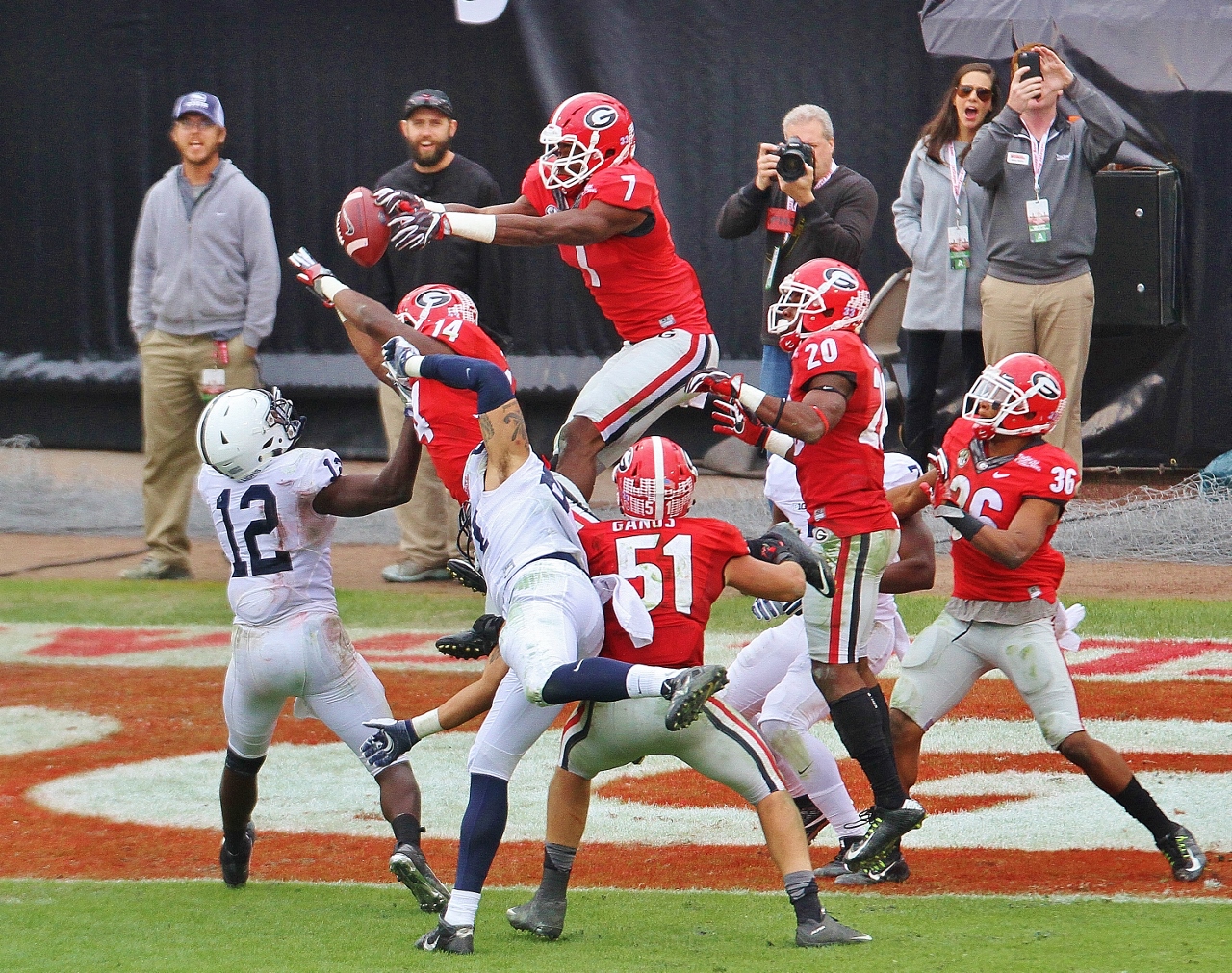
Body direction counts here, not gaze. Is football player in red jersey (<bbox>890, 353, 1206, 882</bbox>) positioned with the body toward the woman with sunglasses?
no

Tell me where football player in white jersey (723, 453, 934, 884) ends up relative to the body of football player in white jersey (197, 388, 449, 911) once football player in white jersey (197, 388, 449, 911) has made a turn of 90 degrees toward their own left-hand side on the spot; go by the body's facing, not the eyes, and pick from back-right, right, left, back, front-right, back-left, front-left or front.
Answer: back-right

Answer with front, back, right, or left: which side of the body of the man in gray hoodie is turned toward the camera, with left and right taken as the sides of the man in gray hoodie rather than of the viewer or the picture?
front

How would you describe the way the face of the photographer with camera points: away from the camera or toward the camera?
toward the camera

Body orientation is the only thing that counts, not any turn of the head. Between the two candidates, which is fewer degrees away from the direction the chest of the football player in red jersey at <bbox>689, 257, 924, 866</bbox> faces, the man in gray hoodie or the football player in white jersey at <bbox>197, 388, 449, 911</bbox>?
the football player in white jersey

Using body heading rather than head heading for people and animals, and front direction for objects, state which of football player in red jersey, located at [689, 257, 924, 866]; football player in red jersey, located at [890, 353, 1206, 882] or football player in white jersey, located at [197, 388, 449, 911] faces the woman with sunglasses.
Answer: the football player in white jersey

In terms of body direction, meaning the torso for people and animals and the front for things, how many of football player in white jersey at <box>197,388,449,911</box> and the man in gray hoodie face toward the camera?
1

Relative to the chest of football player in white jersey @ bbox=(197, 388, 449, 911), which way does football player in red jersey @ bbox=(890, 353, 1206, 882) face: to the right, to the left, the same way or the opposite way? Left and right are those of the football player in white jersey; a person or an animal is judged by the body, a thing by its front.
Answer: the opposite way

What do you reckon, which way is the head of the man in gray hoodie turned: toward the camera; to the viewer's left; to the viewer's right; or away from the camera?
toward the camera

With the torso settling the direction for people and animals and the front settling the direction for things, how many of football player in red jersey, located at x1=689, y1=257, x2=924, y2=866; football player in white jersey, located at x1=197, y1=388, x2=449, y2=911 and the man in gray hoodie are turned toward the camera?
1

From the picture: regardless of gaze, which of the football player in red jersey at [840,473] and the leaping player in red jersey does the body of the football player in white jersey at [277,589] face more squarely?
the leaping player in red jersey

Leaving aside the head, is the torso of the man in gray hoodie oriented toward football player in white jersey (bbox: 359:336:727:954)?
yes

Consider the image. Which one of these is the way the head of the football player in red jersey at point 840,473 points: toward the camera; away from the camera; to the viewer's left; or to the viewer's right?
to the viewer's left

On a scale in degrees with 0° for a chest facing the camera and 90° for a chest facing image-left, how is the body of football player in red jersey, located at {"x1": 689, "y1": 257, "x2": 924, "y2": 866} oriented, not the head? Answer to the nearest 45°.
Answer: approximately 90°

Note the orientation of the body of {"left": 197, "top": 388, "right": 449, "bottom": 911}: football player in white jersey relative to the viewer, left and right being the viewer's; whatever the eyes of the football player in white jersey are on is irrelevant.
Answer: facing away from the viewer and to the right of the viewer

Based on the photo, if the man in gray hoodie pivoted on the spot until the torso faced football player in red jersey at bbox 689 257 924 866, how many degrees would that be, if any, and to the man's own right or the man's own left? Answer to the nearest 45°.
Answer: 0° — they already face them

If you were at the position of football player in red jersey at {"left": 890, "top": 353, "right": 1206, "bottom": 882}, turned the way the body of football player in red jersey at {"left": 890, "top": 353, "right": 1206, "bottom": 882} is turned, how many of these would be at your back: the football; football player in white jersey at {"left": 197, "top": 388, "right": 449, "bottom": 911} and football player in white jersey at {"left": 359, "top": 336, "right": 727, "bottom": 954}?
0
